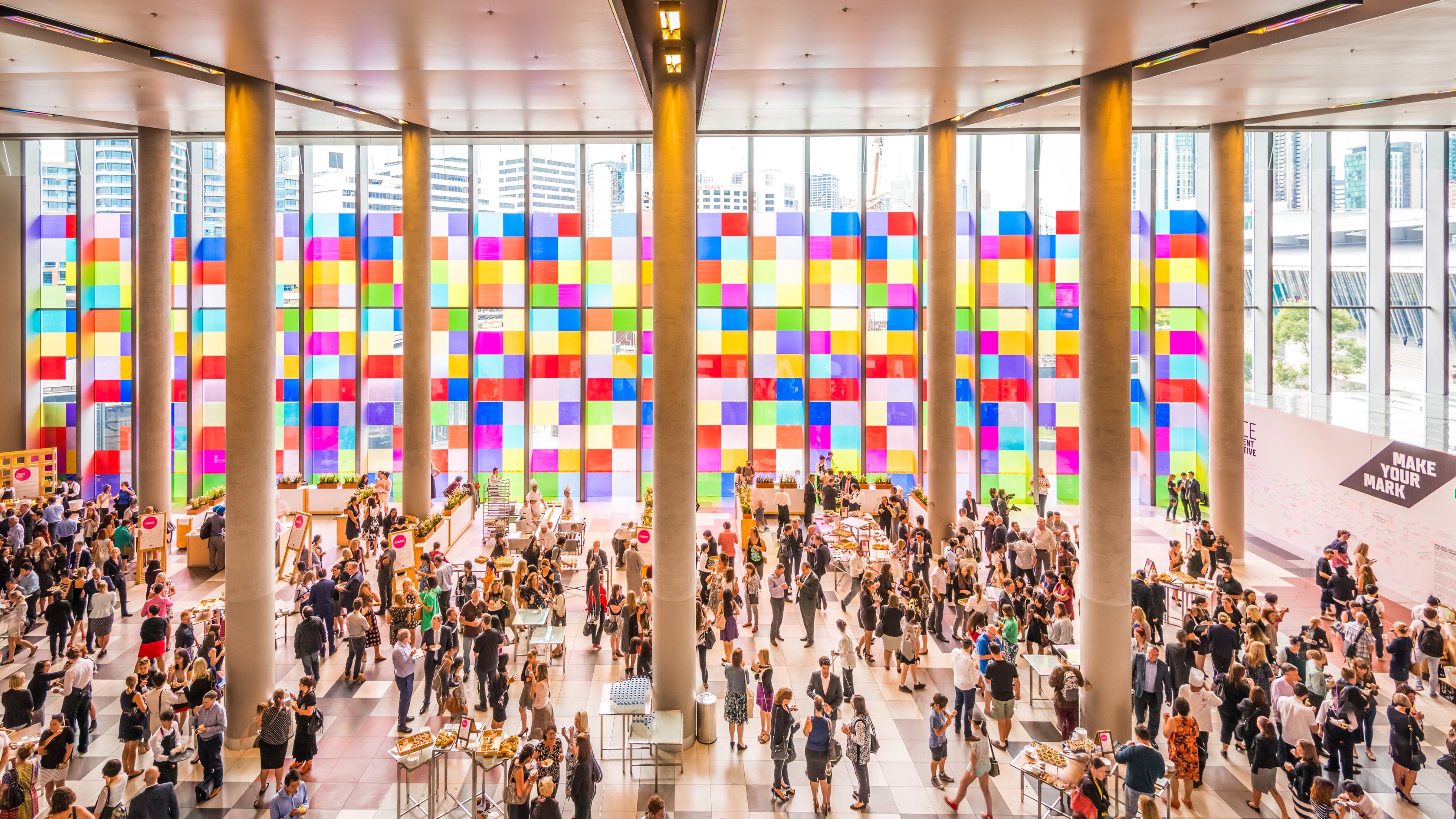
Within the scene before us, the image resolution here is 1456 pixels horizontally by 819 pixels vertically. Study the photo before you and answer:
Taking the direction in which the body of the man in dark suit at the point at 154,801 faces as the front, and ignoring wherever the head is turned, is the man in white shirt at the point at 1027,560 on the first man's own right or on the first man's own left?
on the first man's own right

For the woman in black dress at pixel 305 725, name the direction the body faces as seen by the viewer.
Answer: to the viewer's left

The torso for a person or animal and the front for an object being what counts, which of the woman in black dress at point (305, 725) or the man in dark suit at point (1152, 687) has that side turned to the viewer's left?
the woman in black dress

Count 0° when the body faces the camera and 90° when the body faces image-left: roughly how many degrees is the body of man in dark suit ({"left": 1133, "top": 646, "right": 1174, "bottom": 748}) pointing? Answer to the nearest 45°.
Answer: approximately 0°

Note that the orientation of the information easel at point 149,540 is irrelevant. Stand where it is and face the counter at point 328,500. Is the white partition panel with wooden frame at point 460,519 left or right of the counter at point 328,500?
right

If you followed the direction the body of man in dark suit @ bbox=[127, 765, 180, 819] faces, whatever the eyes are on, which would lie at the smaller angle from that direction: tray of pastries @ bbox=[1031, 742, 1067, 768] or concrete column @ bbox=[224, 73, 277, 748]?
the concrete column

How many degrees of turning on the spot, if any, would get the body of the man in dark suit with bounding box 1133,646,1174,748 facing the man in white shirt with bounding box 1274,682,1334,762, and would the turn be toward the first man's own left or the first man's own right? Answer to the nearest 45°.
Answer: approximately 45° to the first man's own left

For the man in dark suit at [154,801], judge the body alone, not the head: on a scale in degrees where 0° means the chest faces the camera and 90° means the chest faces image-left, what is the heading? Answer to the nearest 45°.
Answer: approximately 180°
